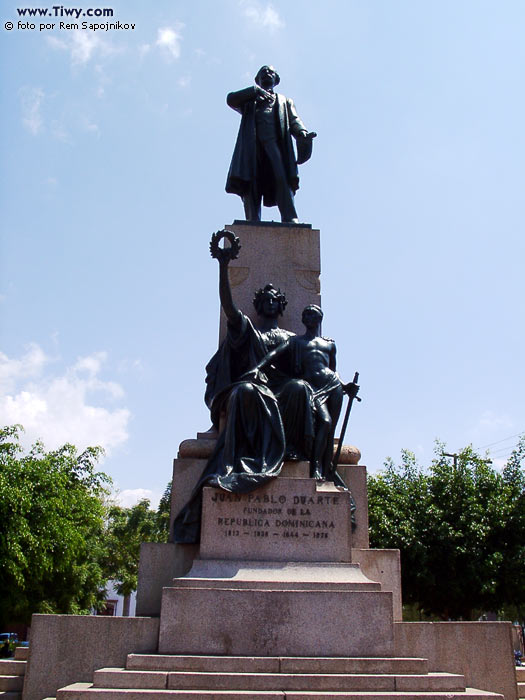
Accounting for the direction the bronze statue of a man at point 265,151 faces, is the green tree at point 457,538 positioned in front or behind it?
behind

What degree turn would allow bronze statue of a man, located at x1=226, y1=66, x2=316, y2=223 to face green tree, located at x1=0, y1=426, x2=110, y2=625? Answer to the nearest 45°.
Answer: approximately 135° to its right

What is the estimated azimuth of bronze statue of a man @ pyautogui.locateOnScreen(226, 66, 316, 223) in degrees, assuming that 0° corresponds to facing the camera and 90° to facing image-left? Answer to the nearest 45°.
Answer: approximately 0°
